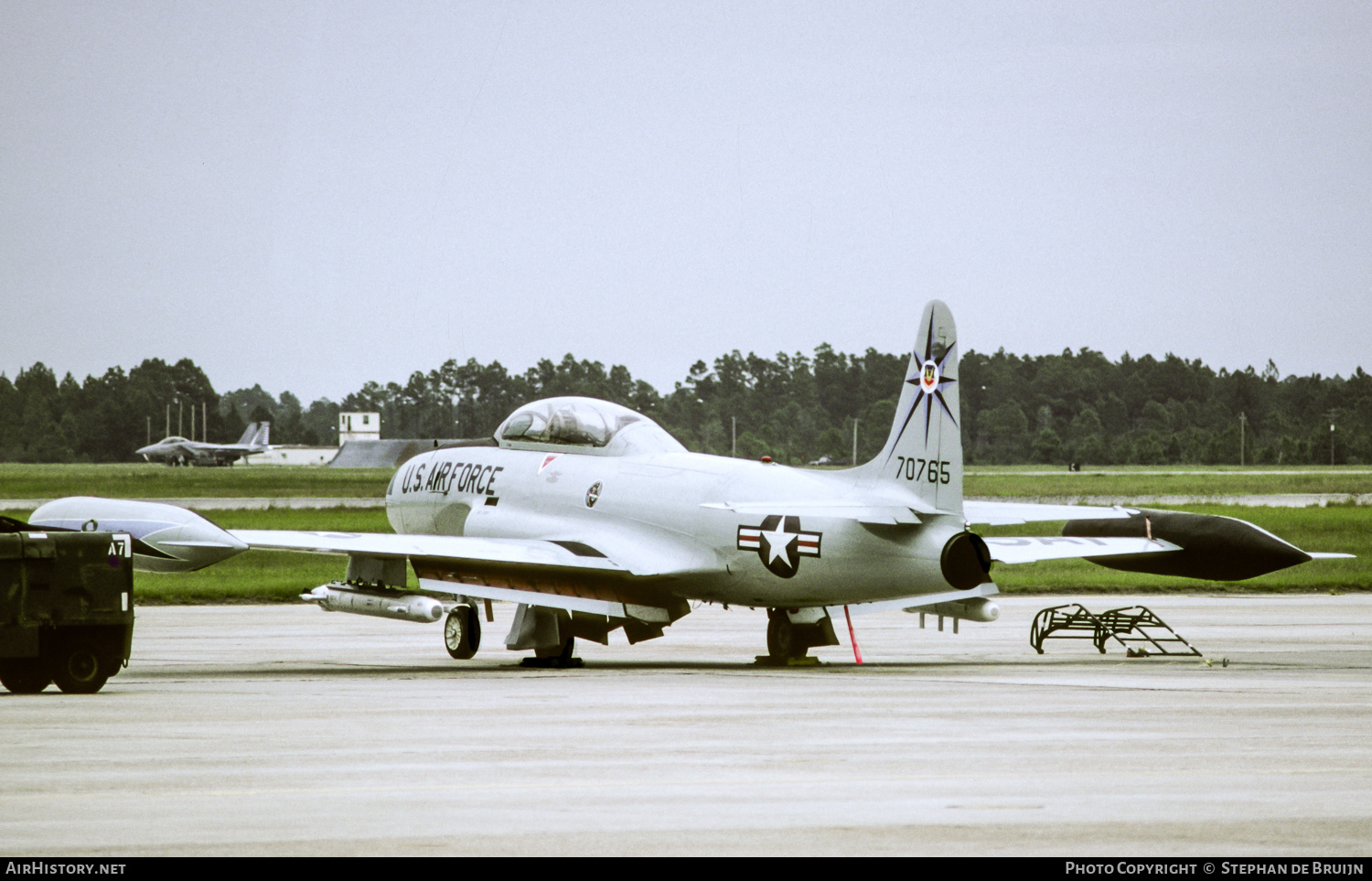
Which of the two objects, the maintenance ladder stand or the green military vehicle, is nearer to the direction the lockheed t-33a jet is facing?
the green military vehicle
